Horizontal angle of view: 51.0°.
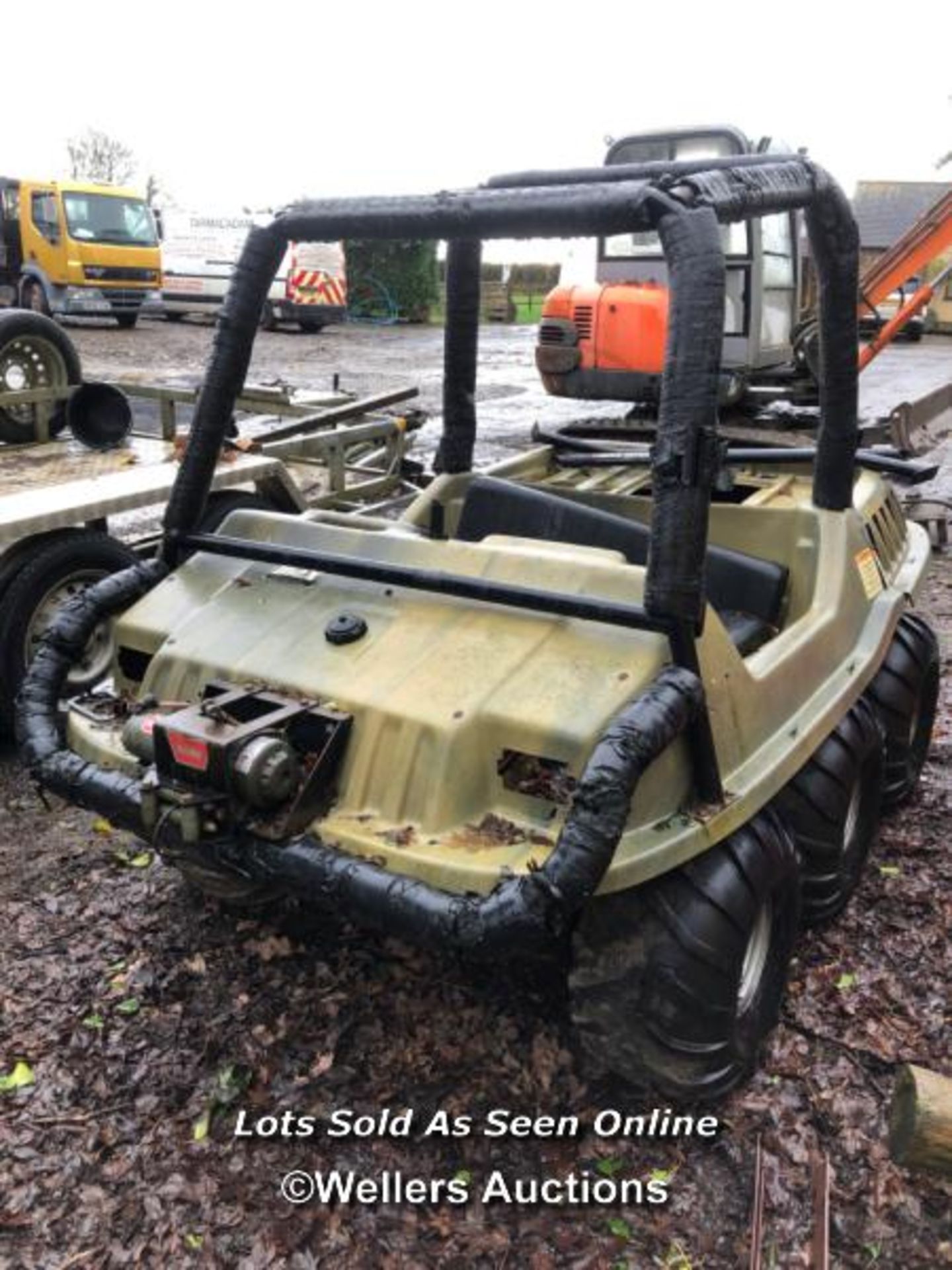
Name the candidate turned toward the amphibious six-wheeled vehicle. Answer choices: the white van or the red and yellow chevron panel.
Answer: the red and yellow chevron panel

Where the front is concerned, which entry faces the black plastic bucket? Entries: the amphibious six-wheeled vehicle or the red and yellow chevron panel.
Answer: the red and yellow chevron panel

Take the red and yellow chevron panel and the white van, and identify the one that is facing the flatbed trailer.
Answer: the red and yellow chevron panel

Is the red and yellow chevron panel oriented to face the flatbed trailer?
yes

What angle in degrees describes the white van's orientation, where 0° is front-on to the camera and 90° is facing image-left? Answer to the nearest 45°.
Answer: approximately 135°

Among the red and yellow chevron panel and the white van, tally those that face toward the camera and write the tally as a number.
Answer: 1
